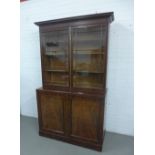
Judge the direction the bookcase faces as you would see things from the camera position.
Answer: facing the viewer and to the left of the viewer
